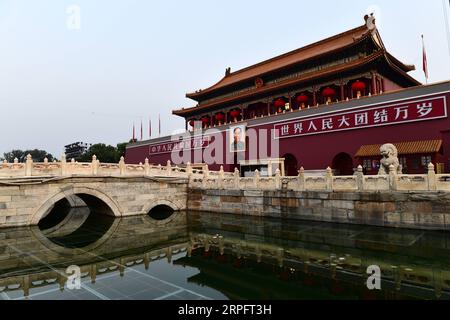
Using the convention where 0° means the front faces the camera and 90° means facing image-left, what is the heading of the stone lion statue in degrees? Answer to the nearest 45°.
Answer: approximately 45°

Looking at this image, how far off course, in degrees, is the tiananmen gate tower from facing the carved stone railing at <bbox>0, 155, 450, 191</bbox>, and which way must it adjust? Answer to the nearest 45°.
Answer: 0° — it already faces it

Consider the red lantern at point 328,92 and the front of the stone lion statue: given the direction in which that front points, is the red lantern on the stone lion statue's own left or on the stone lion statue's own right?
on the stone lion statue's own right

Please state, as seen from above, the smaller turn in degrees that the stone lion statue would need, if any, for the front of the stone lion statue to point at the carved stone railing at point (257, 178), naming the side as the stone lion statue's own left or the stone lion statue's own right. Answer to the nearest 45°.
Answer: approximately 45° to the stone lion statue's own right

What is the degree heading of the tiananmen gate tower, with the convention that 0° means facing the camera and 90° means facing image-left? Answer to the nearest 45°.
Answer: approximately 45°

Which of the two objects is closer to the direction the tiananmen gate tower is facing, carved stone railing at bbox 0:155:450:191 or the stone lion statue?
the carved stone railing

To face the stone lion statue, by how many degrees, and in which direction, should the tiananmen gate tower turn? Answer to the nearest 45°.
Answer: approximately 45° to its left

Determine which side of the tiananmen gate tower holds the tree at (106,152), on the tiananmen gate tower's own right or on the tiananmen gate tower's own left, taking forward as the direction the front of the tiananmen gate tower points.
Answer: on the tiananmen gate tower's own right
